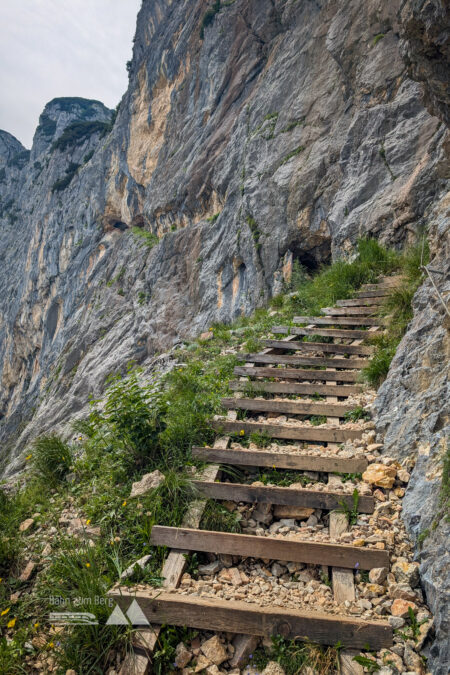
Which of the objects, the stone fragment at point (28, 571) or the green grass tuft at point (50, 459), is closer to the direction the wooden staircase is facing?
the stone fragment

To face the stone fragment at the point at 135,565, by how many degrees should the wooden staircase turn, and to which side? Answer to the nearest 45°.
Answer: approximately 45° to its right

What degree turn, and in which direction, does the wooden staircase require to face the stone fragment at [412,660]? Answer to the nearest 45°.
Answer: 0° — it already faces it

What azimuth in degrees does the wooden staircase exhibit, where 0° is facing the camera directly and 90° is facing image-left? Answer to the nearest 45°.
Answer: approximately 0°

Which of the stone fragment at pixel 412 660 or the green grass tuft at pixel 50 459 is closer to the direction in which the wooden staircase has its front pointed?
the stone fragment

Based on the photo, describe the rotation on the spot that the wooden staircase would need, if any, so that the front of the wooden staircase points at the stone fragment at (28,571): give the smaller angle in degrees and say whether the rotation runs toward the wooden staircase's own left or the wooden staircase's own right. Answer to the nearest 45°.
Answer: approximately 90° to the wooden staircase's own right

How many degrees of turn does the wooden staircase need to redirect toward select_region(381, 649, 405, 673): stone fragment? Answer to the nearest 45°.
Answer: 0° — it already faces it
